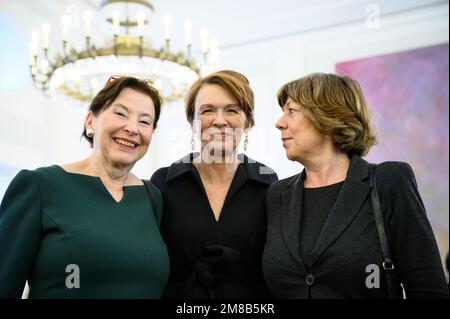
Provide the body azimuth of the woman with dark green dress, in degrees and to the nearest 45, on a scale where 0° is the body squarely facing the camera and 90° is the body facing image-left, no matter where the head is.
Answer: approximately 315°

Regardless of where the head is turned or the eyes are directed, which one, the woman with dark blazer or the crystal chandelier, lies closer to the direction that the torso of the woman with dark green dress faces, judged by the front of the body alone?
the woman with dark blazer

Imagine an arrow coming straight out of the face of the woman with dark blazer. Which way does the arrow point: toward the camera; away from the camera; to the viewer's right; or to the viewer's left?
to the viewer's left

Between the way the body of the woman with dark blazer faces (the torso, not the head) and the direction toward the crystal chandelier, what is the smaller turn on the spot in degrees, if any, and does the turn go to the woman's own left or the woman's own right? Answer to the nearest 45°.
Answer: approximately 90° to the woman's own right

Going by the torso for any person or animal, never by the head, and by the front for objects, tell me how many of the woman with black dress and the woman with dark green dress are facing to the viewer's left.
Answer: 0

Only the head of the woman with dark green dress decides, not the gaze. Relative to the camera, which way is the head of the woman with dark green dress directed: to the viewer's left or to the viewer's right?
to the viewer's right

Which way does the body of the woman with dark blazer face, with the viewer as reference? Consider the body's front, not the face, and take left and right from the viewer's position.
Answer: facing the viewer and to the left of the viewer

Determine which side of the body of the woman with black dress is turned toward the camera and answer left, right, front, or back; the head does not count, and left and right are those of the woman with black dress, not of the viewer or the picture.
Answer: front

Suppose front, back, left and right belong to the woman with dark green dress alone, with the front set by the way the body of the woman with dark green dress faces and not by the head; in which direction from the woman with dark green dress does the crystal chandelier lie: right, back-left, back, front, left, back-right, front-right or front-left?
back-left
